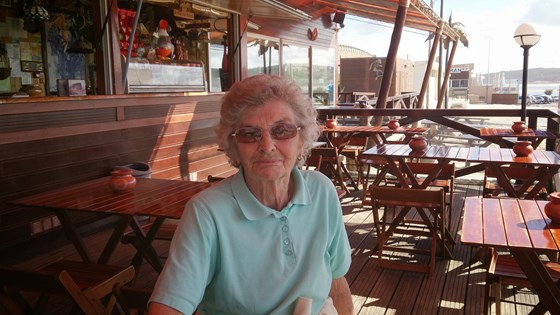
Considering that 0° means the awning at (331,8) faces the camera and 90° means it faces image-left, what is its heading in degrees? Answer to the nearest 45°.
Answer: approximately 315°

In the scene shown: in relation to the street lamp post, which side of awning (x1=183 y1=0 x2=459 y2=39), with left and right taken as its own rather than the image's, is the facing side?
front

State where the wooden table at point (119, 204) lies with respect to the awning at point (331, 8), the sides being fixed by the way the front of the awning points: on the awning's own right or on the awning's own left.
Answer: on the awning's own right

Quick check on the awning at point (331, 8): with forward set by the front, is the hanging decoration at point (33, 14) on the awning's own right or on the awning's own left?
on the awning's own right

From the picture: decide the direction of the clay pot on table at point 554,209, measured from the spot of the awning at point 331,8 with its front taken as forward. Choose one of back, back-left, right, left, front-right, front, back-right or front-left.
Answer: front-right

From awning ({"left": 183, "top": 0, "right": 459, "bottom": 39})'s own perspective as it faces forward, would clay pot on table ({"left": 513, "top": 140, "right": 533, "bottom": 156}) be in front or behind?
in front

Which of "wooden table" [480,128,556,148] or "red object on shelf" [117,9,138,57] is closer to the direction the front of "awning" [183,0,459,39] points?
the wooden table
